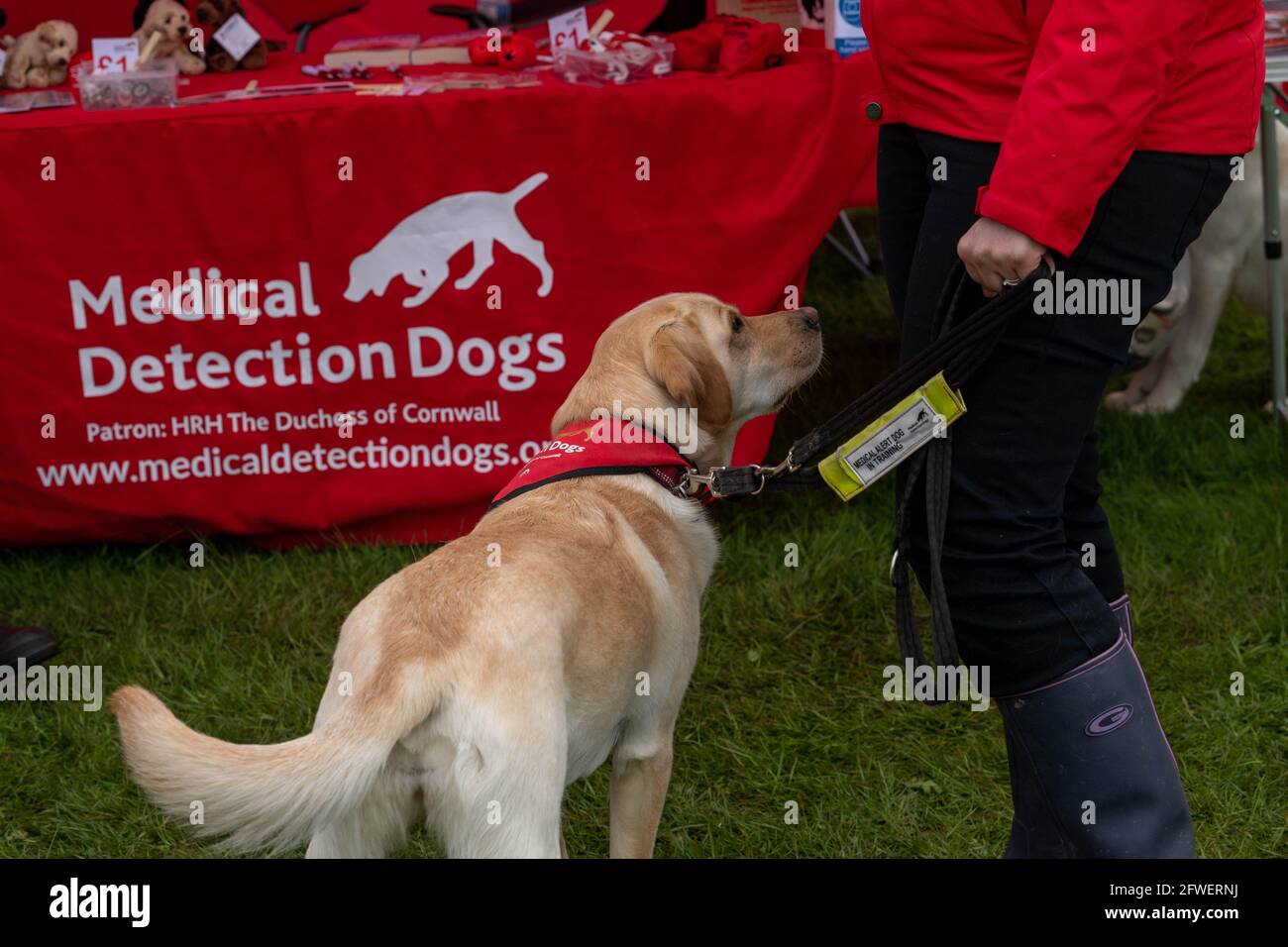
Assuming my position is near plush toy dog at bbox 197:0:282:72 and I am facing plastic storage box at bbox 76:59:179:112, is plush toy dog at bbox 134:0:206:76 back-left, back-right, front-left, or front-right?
front-right

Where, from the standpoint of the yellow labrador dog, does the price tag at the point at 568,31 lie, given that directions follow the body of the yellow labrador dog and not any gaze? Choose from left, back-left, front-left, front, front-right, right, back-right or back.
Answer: front-left

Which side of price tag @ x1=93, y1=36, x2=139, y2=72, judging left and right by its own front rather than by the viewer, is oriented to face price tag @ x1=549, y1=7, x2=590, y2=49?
left

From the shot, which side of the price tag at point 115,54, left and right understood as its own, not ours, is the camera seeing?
front

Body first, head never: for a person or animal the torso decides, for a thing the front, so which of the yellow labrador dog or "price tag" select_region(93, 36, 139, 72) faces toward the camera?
the price tag

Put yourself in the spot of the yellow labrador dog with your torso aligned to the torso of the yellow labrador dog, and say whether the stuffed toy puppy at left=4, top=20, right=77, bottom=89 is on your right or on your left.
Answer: on your left

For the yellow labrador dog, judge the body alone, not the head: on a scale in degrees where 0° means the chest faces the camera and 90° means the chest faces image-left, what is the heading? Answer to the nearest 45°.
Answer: approximately 225°

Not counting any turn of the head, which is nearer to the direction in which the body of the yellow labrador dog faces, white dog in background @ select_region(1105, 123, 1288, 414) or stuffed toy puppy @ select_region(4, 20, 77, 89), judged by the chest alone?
the white dog in background

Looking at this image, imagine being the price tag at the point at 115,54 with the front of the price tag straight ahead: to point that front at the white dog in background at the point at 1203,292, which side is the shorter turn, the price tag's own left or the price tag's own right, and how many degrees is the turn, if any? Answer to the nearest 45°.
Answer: approximately 90° to the price tag's own left

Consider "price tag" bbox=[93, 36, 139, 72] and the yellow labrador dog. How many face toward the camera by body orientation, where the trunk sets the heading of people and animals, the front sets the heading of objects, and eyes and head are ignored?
1
